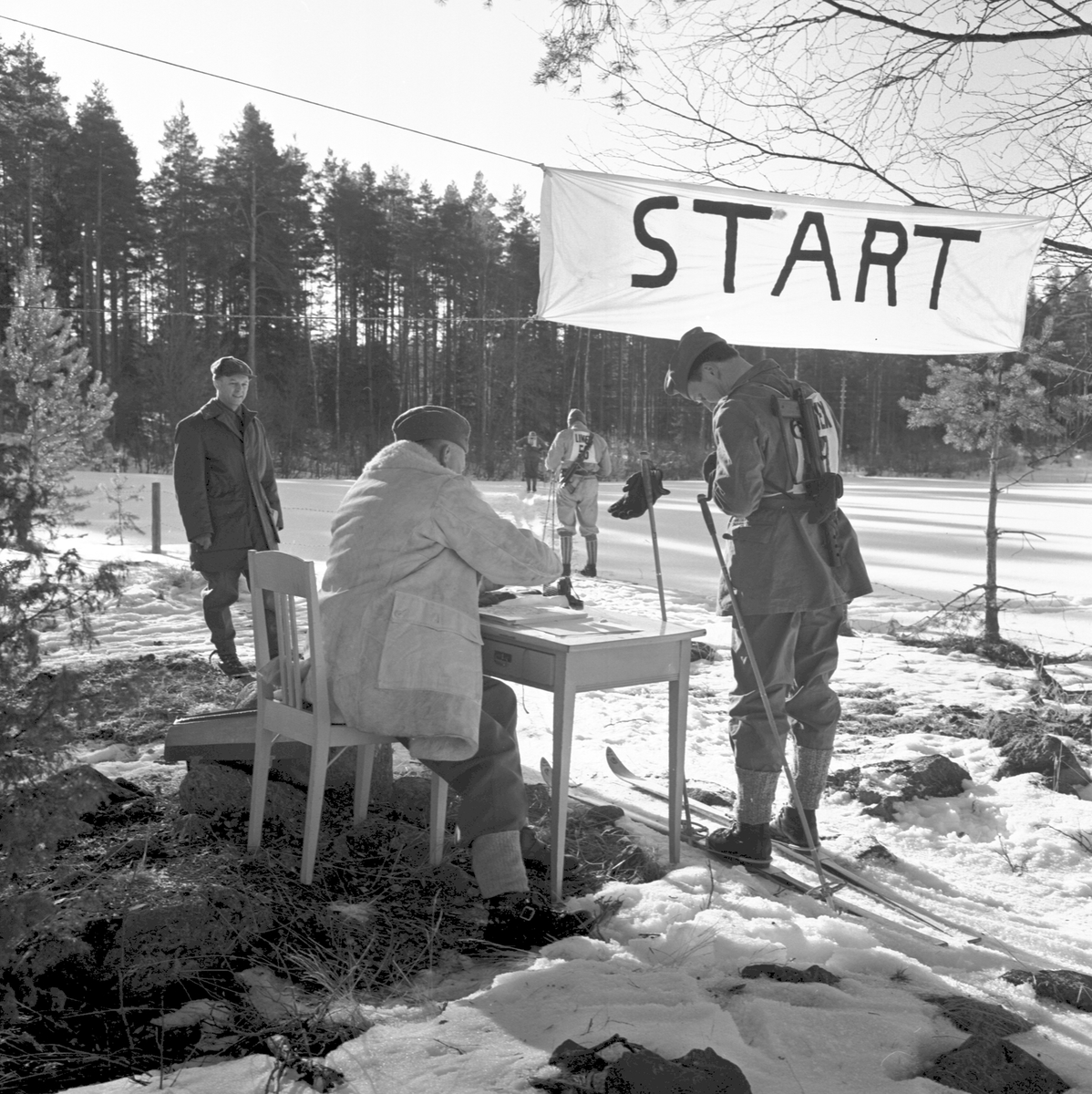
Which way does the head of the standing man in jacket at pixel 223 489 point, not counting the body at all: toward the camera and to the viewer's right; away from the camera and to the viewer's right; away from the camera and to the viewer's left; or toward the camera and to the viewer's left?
toward the camera and to the viewer's right

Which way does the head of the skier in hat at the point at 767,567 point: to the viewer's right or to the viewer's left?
to the viewer's left

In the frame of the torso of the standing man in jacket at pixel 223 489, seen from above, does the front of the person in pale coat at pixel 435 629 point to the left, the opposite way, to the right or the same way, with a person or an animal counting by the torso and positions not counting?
to the left

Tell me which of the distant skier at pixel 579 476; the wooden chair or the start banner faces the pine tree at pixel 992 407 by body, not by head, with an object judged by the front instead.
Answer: the wooden chair

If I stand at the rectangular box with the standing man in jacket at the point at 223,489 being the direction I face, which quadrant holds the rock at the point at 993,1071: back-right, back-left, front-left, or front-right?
back-right

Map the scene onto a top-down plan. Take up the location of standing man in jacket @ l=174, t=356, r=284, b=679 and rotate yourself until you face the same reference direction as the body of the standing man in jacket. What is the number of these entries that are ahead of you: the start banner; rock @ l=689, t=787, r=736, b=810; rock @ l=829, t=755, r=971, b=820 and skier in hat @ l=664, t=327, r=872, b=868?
4

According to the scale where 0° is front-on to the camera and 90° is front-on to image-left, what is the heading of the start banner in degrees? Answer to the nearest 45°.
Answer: approximately 0°

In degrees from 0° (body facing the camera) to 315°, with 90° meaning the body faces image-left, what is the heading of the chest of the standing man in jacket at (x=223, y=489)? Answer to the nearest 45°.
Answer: approximately 315°

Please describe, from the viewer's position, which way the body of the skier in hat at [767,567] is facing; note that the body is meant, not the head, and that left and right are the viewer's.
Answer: facing away from the viewer and to the left of the viewer

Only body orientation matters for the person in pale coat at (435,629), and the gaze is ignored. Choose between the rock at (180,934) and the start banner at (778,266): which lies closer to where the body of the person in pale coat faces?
the start banner
